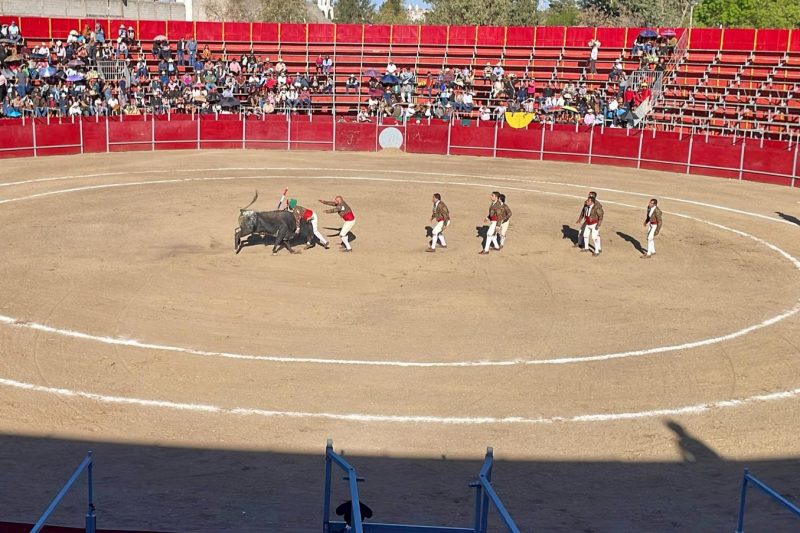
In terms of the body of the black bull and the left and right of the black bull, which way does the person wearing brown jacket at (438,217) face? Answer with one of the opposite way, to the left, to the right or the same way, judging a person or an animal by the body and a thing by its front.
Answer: the opposite way

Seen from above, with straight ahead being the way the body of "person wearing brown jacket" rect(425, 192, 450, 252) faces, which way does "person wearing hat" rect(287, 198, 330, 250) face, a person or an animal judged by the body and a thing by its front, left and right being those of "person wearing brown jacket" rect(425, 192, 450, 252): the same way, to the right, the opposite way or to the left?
the same way

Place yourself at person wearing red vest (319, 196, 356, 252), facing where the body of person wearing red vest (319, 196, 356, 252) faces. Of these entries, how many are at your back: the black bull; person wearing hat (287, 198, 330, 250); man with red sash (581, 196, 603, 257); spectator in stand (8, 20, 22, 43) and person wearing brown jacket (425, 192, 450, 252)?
2

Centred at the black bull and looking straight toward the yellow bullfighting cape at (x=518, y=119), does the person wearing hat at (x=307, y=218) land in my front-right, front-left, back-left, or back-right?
front-right

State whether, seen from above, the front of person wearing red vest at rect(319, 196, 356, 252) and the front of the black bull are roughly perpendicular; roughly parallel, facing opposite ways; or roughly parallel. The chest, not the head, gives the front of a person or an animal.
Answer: roughly parallel, facing opposite ways

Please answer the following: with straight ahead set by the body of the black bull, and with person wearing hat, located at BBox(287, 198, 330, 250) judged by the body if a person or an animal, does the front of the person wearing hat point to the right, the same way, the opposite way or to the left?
the opposite way

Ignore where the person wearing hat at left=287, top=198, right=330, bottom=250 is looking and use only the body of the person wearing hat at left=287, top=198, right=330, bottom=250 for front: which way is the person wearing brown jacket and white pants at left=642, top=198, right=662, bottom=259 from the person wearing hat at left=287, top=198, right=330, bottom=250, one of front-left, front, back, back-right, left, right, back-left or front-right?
back

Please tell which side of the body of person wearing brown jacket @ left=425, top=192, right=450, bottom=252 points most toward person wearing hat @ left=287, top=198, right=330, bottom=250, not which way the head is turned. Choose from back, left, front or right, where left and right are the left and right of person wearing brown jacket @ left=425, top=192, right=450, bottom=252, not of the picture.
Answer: front

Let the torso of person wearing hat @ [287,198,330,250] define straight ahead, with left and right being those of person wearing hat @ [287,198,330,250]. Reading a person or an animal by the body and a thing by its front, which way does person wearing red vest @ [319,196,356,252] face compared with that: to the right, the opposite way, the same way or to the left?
the same way

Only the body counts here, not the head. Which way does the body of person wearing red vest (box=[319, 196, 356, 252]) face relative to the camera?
to the viewer's left

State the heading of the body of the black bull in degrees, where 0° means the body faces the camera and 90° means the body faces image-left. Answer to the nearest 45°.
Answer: approximately 270°

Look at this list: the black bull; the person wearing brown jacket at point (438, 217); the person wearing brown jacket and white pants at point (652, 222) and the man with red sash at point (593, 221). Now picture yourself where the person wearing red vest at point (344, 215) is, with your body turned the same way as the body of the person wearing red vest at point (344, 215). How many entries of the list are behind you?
3

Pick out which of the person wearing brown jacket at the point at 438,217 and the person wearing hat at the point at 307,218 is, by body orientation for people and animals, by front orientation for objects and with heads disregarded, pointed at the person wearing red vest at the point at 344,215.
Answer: the person wearing brown jacket at the point at 438,217

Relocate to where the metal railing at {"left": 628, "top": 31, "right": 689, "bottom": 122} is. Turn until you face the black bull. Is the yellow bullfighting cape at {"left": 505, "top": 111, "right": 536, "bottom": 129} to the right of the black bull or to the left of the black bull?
right

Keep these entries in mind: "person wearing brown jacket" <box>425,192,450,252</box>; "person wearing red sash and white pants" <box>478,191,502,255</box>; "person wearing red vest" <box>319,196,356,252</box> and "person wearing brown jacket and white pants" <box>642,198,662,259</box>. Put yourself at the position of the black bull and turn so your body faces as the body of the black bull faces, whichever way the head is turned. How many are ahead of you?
4

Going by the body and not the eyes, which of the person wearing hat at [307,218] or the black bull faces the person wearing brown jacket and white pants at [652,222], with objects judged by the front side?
the black bull

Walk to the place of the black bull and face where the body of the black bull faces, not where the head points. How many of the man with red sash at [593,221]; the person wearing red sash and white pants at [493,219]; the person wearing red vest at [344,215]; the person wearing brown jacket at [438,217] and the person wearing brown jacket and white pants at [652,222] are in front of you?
5

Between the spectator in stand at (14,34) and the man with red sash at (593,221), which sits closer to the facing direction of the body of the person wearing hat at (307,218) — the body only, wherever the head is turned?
the spectator in stand

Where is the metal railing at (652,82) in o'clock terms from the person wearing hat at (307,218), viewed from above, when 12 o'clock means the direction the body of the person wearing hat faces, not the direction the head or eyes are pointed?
The metal railing is roughly at 4 o'clock from the person wearing hat.

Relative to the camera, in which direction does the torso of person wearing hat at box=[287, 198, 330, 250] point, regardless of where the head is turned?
to the viewer's left
